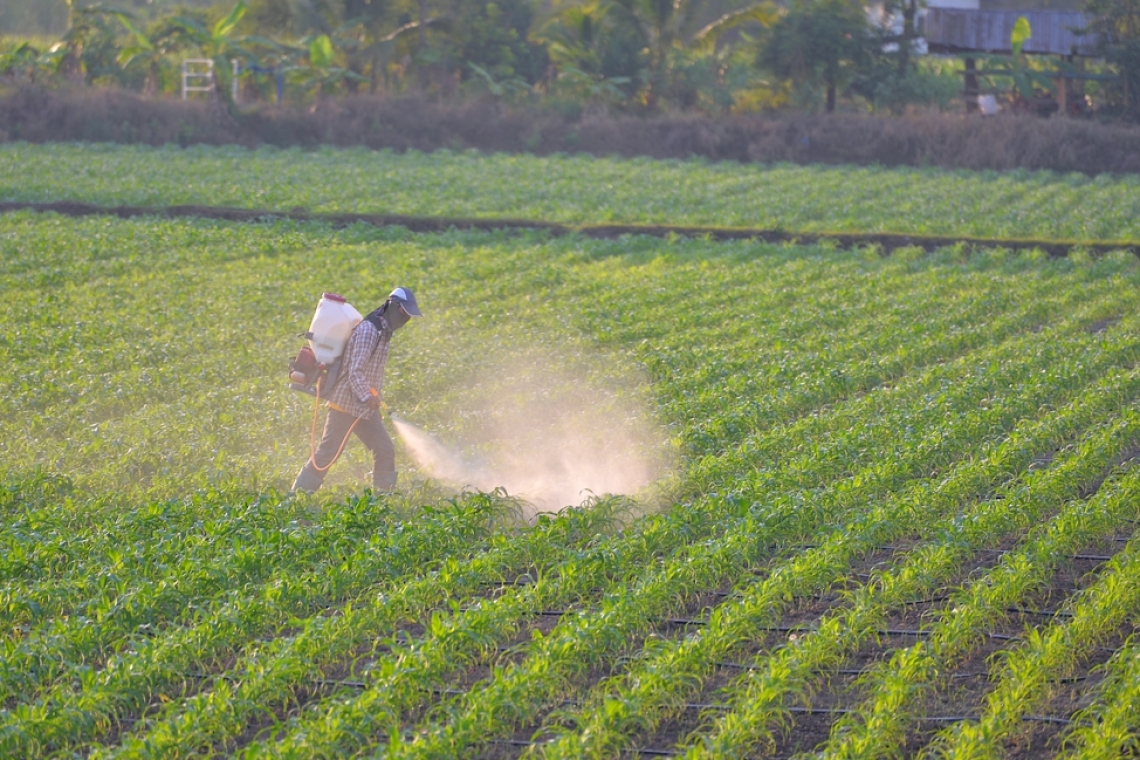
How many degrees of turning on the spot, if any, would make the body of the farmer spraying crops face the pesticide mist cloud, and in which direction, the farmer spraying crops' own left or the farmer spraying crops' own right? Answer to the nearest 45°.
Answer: approximately 45° to the farmer spraying crops' own left

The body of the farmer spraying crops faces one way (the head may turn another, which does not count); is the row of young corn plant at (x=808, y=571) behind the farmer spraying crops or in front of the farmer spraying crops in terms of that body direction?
in front

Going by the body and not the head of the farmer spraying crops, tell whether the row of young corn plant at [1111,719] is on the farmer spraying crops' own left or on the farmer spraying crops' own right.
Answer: on the farmer spraying crops' own right

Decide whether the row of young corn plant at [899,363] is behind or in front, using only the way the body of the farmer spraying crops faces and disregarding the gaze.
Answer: in front

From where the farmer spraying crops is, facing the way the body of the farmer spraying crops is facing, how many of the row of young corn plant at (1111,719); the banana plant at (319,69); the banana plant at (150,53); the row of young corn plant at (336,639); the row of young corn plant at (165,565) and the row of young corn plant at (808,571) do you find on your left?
2

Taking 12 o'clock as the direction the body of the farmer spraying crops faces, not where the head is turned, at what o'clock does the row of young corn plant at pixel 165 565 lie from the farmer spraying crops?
The row of young corn plant is roughly at 4 o'clock from the farmer spraying crops.

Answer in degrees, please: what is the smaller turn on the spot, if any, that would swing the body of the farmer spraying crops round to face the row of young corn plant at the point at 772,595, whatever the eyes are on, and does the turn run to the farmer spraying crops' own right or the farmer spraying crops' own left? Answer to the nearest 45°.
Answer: approximately 45° to the farmer spraying crops' own right

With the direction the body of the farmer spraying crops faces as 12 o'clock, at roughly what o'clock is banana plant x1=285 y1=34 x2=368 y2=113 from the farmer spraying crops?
The banana plant is roughly at 9 o'clock from the farmer spraying crops.

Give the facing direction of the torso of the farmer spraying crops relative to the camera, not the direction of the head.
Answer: to the viewer's right

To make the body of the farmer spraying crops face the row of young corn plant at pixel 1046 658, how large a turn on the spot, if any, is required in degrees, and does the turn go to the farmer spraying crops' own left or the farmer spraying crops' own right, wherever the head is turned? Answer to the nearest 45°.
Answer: approximately 45° to the farmer spraying crops' own right

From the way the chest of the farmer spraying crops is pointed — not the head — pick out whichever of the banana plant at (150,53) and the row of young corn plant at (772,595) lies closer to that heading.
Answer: the row of young corn plant

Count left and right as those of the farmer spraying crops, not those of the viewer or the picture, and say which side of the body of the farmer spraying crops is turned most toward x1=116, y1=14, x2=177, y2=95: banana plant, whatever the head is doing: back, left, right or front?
left

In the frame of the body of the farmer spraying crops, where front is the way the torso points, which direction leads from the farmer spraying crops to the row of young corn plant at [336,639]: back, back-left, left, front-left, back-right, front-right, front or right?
right

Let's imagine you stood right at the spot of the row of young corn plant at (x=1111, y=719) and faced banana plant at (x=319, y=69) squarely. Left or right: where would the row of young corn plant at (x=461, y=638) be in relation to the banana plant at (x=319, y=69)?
left
